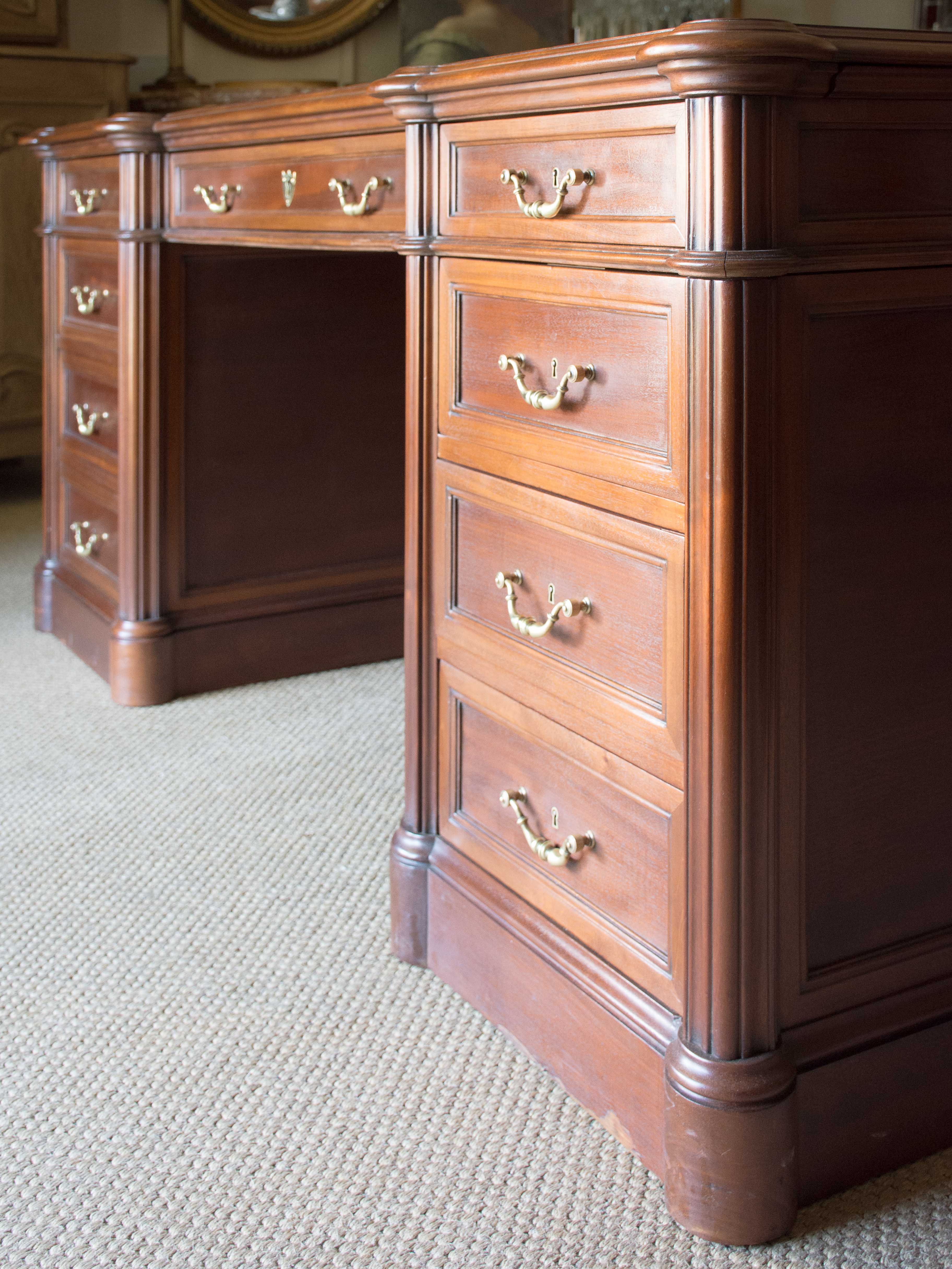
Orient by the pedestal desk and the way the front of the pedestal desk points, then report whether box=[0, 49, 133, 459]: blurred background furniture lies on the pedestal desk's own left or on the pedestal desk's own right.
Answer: on the pedestal desk's own right

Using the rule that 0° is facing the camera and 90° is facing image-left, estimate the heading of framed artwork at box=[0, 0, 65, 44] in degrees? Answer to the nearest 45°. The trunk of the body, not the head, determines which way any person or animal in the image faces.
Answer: approximately 0°

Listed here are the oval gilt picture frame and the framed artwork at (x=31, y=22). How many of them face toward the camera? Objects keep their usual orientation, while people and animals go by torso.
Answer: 2

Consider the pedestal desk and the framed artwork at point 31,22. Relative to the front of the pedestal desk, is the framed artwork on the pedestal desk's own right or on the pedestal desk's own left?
on the pedestal desk's own right

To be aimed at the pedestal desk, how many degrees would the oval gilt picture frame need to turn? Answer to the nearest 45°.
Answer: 0° — it already faces it
